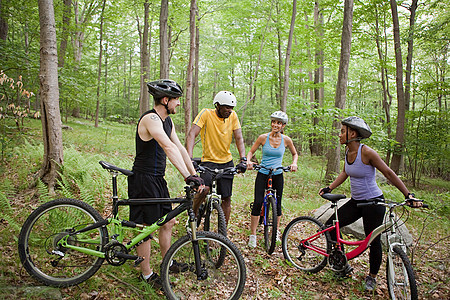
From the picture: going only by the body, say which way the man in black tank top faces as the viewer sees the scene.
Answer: to the viewer's right

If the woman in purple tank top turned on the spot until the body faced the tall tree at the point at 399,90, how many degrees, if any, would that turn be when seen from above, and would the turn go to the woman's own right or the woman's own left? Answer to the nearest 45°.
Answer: approximately 135° to the woman's own right

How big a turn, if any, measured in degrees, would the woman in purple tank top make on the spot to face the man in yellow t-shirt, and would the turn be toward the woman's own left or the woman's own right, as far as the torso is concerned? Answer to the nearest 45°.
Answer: approximately 45° to the woman's own right

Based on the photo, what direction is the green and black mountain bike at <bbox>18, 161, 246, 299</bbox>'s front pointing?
to the viewer's right

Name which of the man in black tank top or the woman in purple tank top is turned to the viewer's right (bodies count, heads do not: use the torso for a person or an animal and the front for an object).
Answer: the man in black tank top

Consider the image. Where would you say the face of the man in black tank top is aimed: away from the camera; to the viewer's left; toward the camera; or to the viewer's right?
to the viewer's right

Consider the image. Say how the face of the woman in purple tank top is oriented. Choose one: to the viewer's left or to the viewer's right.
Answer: to the viewer's left
